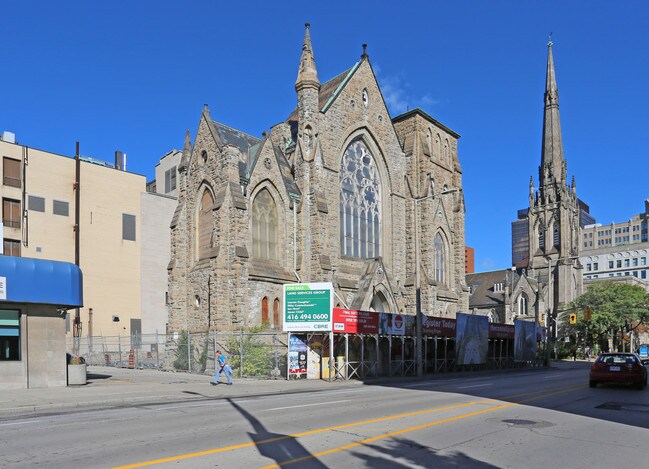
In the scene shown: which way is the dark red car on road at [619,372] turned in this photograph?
away from the camera

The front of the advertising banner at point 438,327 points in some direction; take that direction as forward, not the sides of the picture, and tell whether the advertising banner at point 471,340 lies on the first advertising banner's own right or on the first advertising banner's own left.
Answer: on the first advertising banner's own left

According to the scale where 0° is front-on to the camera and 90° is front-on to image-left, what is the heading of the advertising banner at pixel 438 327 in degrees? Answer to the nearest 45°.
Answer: approximately 315°

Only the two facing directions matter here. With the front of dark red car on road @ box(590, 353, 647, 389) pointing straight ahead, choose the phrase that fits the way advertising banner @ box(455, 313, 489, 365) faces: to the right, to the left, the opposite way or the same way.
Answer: the opposite way

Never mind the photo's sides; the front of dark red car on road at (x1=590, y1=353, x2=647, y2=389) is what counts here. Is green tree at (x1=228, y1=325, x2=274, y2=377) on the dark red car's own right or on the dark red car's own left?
on the dark red car's own left

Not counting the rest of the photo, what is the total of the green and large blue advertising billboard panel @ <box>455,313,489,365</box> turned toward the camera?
2

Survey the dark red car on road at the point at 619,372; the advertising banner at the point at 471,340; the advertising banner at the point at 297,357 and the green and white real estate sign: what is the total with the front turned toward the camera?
3
